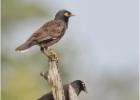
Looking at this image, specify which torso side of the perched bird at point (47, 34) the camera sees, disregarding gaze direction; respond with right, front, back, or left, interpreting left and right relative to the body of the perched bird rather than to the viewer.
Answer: right
